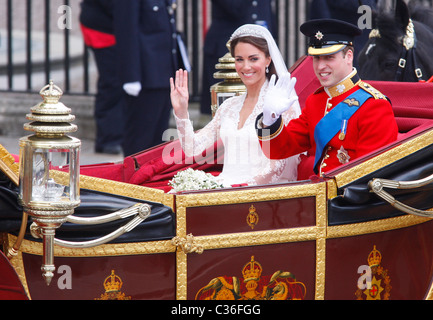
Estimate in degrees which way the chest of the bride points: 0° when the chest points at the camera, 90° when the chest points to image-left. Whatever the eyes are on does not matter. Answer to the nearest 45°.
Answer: approximately 45°

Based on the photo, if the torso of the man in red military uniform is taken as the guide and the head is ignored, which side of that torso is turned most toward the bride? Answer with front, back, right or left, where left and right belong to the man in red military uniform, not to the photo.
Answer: right
